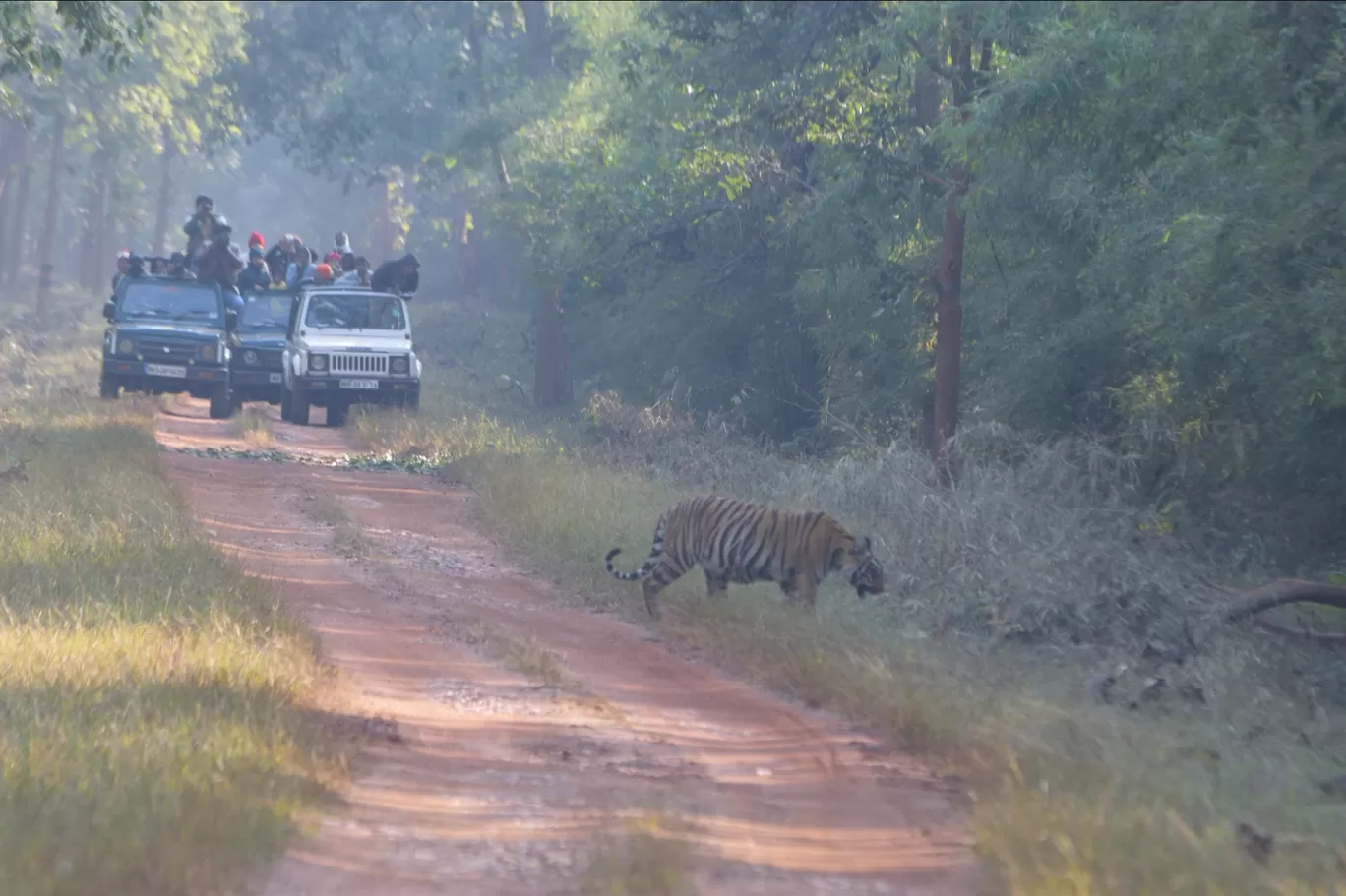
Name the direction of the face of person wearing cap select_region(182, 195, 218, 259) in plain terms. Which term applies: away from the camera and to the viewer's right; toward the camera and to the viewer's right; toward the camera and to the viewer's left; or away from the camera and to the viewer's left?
toward the camera and to the viewer's right

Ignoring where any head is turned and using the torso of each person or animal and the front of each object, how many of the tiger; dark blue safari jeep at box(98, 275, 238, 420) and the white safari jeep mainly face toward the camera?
2

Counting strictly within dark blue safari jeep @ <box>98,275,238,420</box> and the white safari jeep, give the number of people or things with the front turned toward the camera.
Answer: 2

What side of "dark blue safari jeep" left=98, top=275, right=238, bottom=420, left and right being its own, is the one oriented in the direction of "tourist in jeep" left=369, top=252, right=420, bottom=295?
left

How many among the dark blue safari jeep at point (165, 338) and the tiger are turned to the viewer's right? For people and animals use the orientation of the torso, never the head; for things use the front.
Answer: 1

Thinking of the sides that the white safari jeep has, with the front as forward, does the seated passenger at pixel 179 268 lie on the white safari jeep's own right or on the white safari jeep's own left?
on the white safari jeep's own right

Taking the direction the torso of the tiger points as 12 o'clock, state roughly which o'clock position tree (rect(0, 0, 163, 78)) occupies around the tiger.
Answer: The tree is roughly at 7 o'clock from the tiger.

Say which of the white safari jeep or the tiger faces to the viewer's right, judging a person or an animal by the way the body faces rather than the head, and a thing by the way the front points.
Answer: the tiger

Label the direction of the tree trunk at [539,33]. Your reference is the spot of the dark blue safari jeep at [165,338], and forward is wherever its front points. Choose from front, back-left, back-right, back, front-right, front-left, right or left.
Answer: back-left

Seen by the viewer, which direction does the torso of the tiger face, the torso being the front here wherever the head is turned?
to the viewer's right

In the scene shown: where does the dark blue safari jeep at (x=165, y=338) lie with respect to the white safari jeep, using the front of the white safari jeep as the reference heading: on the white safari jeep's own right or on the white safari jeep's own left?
on the white safari jeep's own right
